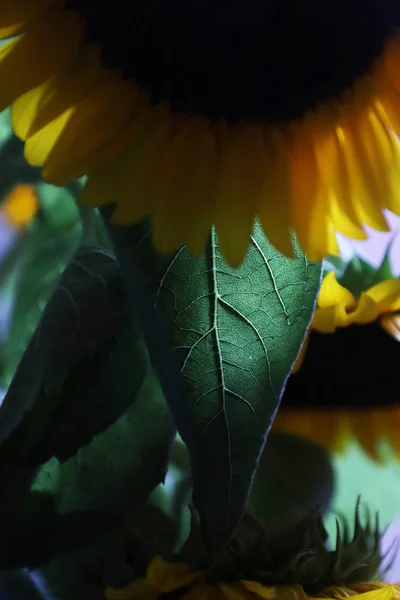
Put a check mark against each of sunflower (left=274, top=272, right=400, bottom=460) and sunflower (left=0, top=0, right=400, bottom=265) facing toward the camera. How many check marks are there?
2

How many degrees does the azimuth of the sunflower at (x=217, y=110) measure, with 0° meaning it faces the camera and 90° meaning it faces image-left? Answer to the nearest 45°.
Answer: approximately 0°

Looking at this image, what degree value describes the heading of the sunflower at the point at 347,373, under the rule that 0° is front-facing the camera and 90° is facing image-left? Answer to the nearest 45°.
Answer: approximately 0°
